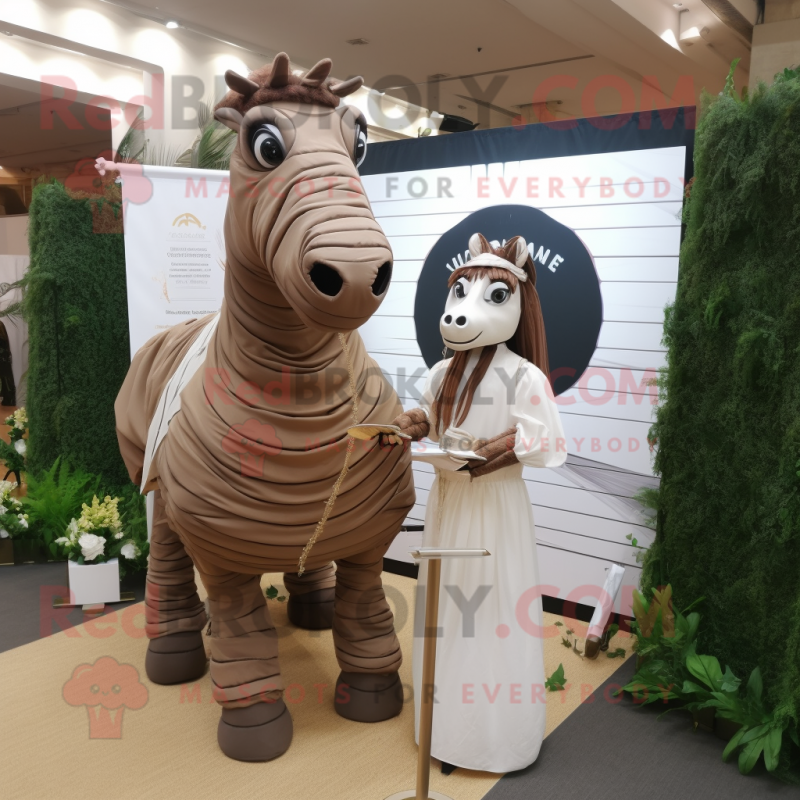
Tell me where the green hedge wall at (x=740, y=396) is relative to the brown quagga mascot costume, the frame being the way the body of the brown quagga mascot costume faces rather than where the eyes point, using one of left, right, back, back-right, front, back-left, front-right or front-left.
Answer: front-left

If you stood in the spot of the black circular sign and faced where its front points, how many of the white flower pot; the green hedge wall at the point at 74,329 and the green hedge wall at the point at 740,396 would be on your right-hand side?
2

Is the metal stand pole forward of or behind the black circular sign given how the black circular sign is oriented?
forward

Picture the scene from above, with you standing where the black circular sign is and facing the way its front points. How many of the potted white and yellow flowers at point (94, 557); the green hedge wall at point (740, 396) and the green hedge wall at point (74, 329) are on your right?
2

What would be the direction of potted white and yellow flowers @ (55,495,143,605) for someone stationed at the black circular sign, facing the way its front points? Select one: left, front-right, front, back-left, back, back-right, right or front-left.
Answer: right

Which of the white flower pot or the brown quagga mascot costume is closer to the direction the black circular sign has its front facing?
the brown quagga mascot costume

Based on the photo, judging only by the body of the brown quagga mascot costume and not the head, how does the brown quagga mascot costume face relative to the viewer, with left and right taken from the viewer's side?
facing the viewer and to the right of the viewer

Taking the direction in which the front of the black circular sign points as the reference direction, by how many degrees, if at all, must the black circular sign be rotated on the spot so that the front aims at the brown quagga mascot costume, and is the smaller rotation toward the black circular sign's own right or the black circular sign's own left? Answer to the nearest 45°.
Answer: approximately 45° to the black circular sign's own right

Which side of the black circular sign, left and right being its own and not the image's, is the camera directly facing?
front

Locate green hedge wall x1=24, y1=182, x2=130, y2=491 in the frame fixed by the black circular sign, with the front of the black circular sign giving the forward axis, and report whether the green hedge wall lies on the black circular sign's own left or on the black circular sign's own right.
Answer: on the black circular sign's own right

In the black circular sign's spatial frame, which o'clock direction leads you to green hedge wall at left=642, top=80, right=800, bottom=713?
The green hedge wall is roughly at 11 o'clock from the black circular sign.

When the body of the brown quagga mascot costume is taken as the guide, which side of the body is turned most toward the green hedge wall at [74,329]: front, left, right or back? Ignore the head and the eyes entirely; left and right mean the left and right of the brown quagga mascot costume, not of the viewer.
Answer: back

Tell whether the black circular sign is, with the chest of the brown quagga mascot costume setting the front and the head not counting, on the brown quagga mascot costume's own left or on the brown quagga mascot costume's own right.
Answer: on the brown quagga mascot costume's own left

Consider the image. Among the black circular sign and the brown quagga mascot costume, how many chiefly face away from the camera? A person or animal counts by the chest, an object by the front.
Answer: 0
